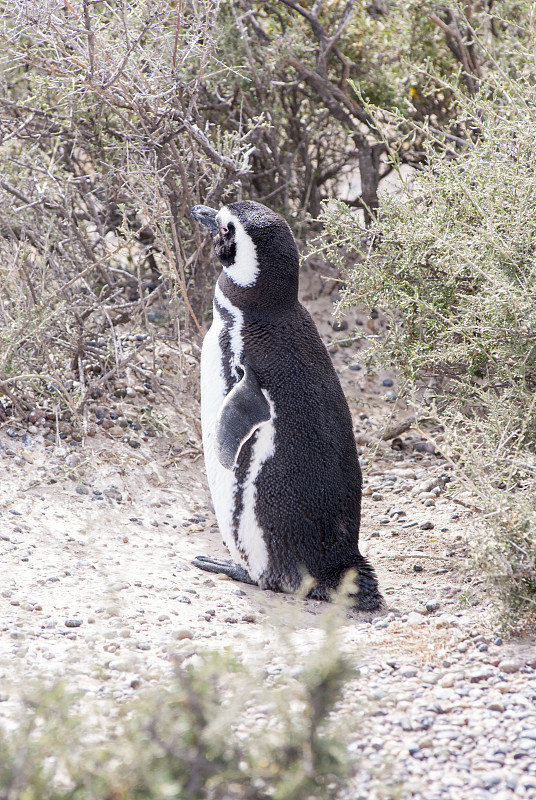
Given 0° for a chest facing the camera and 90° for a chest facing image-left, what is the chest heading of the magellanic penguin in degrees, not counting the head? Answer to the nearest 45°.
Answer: approximately 90°

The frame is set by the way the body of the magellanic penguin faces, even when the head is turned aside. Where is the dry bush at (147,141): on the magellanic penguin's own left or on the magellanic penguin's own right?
on the magellanic penguin's own right

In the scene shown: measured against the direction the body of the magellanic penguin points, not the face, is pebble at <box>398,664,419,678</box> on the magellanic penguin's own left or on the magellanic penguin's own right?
on the magellanic penguin's own left

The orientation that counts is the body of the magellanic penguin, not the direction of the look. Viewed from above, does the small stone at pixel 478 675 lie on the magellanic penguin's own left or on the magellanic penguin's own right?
on the magellanic penguin's own left

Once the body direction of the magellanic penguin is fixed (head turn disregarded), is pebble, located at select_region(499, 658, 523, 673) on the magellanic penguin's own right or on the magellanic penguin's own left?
on the magellanic penguin's own left

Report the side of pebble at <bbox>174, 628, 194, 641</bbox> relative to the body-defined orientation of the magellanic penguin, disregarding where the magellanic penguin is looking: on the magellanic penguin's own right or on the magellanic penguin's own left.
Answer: on the magellanic penguin's own left

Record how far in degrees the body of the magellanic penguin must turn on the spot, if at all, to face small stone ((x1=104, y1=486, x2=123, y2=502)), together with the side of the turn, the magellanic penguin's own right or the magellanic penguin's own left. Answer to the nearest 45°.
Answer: approximately 45° to the magellanic penguin's own right

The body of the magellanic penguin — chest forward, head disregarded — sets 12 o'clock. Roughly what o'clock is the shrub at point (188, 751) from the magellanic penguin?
The shrub is roughly at 9 o'clock from the magellanic penguin.

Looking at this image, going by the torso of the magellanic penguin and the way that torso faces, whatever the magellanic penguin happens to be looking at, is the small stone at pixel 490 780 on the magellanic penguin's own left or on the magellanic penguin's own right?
on the magellanic penguin's own left
